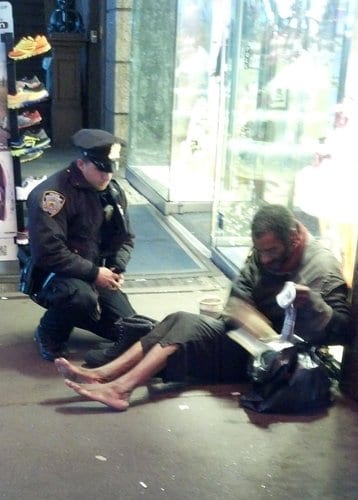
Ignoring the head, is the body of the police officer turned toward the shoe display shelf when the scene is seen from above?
no

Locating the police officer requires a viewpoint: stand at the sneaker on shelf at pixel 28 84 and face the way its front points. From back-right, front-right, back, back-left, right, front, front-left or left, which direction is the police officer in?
left

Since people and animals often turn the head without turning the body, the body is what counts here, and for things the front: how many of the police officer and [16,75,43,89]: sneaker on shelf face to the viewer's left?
1

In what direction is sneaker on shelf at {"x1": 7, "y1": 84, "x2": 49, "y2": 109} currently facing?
to the viewer's left

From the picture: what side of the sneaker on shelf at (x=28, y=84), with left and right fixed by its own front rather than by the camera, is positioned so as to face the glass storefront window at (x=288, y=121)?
back

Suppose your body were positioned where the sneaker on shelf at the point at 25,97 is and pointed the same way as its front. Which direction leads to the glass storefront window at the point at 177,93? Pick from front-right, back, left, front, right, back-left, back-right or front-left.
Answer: back-right

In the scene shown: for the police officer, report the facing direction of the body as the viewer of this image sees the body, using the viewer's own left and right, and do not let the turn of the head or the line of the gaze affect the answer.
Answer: facing the viewer and to the right of the viewer

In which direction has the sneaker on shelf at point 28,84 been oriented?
to the viewer's left

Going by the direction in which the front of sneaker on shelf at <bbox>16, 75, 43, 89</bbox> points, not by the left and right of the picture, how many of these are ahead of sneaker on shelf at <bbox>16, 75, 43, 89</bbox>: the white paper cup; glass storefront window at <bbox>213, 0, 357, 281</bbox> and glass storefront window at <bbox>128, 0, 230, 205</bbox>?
0

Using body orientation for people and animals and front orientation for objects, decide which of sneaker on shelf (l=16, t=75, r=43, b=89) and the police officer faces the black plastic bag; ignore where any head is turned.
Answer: the police officer

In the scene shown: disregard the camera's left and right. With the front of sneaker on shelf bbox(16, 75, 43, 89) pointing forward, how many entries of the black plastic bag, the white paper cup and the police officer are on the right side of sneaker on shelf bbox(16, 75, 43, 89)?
0

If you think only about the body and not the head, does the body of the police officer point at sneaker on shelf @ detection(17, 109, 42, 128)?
no

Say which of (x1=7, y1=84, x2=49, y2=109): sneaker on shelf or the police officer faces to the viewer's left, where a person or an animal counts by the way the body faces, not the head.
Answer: the sneaker on shelf

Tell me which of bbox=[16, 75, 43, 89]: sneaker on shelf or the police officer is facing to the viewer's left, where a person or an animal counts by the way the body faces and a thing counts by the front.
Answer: the sneaker on shelf

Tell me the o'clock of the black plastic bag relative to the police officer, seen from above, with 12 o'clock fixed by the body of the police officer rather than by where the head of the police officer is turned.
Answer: The black plastic bag is roughly at 12 o'clock from the police officer.
